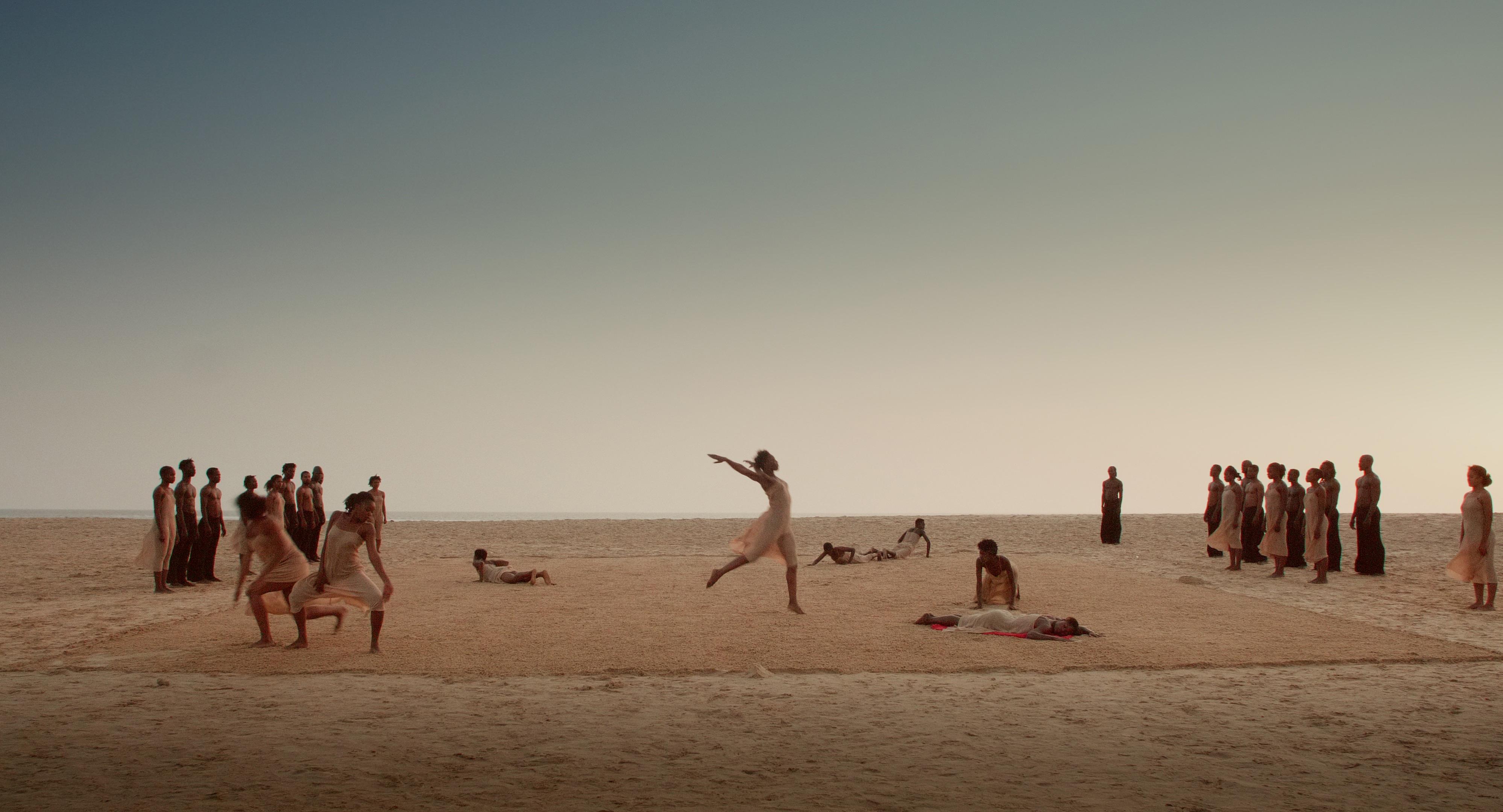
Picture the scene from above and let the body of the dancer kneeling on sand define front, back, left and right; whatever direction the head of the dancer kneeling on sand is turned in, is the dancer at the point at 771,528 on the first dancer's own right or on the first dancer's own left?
on the first dancer's own right

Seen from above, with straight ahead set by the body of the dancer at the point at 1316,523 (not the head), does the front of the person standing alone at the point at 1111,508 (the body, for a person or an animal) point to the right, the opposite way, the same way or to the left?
to the left

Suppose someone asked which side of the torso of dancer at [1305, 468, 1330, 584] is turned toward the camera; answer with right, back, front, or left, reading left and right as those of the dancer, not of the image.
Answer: left

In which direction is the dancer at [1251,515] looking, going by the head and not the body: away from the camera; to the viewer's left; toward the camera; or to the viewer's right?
to the viewer's left

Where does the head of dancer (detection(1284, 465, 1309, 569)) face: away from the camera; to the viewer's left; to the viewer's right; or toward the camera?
to the viewer's left

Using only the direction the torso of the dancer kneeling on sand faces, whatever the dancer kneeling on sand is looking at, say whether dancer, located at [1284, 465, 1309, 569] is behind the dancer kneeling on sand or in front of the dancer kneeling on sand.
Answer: behind

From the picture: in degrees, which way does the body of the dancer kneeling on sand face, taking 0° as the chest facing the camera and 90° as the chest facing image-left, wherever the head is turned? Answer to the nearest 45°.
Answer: approximately 0°

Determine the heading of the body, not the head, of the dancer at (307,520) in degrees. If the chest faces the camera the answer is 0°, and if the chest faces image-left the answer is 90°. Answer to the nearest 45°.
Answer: approximately 315°

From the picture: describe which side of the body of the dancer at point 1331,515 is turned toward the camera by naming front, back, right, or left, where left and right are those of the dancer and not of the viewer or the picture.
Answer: left

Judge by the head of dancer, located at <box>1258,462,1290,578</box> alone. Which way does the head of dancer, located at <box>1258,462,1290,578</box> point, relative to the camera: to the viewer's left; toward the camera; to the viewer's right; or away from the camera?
to the viewer's left

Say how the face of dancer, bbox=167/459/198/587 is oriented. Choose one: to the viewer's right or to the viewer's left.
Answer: to the viewer's right

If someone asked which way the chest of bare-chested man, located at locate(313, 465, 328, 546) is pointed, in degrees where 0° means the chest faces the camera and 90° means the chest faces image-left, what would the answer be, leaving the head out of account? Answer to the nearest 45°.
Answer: approximately 315°

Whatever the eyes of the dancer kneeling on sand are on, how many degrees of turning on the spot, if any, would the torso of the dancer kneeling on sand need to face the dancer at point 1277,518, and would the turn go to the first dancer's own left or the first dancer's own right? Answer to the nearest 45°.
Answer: approximately 135° to the first dancer's own left

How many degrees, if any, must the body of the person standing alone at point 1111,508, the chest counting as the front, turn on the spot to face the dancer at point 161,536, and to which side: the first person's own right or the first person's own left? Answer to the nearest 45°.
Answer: approximately 45° to the first person's own right
